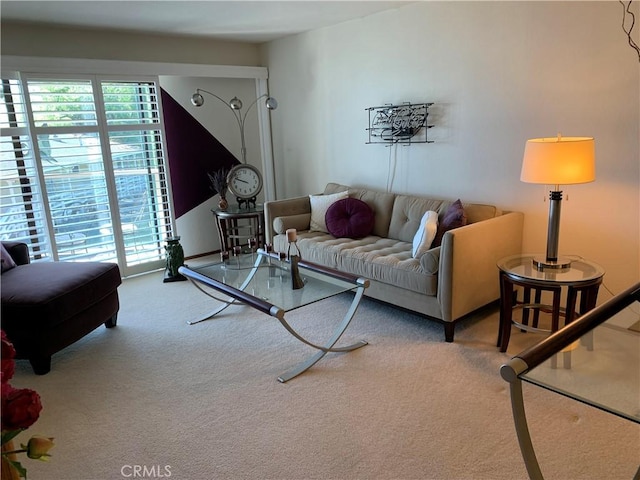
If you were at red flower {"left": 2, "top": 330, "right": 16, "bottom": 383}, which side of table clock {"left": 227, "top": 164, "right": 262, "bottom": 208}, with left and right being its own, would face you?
front

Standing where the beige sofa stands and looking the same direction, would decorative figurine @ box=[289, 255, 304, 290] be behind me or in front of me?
in front

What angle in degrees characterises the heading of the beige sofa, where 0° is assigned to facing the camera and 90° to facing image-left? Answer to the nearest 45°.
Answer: approximately 45°

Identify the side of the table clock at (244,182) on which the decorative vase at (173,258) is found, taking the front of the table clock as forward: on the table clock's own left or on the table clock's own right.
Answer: on the table clock's own right

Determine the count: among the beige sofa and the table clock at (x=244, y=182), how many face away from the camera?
0

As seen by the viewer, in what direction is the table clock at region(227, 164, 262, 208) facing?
toward the camera

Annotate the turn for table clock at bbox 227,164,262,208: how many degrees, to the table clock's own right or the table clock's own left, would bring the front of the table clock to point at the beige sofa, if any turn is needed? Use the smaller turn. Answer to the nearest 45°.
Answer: approximately 45° to the table clock's own left

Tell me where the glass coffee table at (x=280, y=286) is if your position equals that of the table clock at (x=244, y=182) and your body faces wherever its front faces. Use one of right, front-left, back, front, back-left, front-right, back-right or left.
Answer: front

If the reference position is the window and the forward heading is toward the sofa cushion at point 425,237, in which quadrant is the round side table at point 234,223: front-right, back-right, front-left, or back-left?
front-left

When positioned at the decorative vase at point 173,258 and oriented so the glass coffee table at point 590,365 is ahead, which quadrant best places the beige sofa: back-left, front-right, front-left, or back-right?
front-left

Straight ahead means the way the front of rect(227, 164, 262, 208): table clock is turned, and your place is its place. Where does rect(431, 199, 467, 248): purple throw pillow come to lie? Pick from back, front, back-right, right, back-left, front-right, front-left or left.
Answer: front-left

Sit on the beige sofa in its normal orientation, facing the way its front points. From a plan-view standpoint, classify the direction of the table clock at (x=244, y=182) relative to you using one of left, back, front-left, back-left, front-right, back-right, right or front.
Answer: right

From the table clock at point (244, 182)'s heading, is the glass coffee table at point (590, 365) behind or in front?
in front

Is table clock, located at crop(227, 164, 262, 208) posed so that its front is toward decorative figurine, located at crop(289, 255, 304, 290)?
yes
